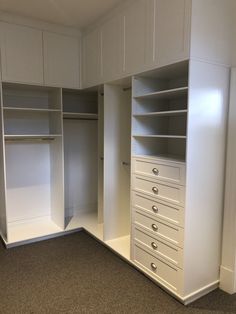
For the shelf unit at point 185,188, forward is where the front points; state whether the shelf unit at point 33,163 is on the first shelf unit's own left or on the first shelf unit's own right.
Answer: on the first shelf unit's own right

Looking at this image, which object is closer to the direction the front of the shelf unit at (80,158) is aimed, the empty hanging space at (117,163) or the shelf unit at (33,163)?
the empty hanging space

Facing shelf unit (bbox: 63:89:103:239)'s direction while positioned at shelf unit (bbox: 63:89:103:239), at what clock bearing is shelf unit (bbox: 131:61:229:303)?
shelf unit (bbox: 131:61:229:303) is roughly at 11 o'clock from shelf unit (bbox: 63:89:103:239).

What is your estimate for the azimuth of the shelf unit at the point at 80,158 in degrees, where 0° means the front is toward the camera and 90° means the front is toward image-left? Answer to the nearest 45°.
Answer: approximately 0°

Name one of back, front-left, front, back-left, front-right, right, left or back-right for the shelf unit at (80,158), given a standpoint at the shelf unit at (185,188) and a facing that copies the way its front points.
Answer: right

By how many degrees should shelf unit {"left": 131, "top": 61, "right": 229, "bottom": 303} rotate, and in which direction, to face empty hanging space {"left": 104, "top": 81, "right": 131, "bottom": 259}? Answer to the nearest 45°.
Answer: approximately 90° to its right

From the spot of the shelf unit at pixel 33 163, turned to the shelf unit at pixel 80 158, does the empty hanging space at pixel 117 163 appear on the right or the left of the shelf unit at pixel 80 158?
right

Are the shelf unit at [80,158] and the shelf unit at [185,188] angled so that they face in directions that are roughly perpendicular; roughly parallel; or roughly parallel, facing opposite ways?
roughly perpendicular
